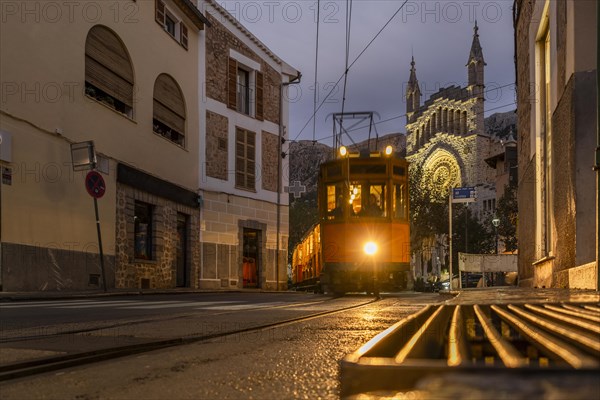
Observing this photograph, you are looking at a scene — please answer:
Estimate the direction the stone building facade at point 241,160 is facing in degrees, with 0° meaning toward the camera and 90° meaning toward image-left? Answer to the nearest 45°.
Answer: approximately 315°

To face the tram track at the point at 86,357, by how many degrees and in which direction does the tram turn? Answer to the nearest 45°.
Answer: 0° — it already faces it

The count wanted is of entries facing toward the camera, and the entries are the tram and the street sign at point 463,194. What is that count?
2

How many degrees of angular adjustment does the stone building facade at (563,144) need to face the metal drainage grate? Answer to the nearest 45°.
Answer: approximately 45° to its left

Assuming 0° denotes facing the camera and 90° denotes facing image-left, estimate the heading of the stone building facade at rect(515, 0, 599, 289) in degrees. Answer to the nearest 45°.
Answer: approximately 45°

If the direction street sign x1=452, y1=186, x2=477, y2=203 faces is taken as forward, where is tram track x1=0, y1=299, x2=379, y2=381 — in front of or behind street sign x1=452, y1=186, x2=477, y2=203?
in front

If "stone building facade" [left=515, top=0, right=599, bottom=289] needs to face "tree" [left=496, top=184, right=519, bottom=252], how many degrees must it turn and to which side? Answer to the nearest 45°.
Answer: approximately 135° to its right

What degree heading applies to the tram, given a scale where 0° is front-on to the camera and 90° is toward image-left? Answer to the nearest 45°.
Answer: approximately 0°
